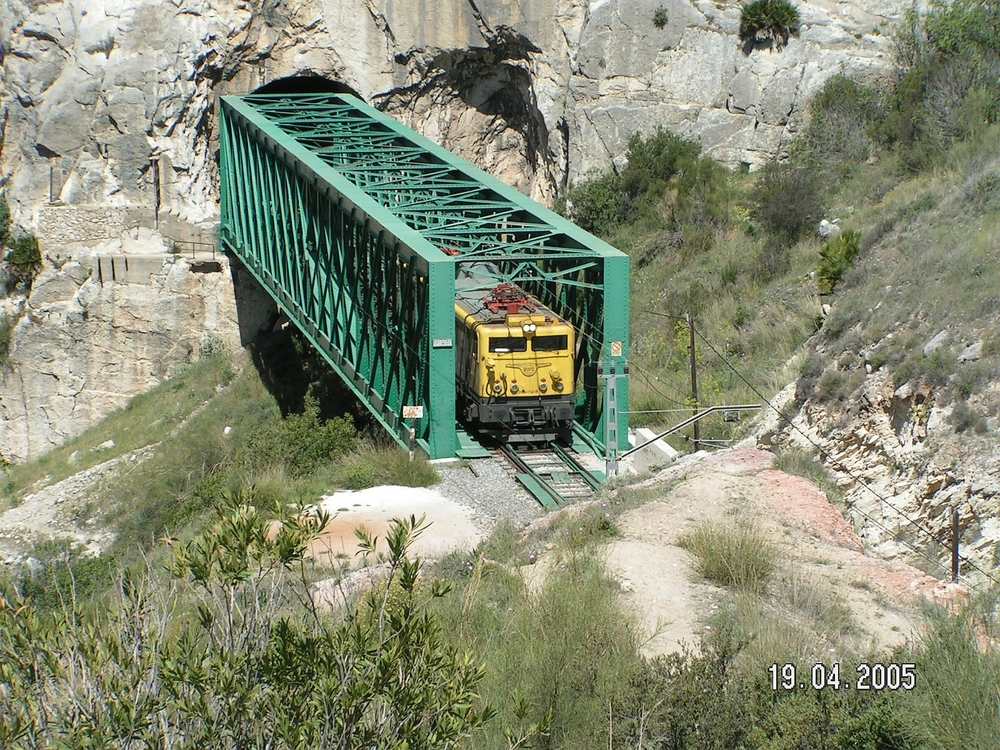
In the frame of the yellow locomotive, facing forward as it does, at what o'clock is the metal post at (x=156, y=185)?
The metal post is roughly at 5 o'clock from the yellow locomotive.

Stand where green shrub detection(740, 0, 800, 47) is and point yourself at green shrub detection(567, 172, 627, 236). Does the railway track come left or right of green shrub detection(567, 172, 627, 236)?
left

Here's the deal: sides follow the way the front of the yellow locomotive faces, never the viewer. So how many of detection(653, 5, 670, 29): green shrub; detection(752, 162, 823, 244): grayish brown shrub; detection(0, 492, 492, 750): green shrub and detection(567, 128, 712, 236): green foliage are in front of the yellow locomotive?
1

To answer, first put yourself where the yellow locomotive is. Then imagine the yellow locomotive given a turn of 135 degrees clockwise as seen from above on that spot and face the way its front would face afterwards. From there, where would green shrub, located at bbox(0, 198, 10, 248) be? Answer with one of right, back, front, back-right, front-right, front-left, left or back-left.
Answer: front

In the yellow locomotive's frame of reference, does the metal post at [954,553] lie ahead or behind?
ahead

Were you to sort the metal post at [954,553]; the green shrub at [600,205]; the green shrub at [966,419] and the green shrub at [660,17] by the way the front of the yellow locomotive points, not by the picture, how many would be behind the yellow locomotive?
2

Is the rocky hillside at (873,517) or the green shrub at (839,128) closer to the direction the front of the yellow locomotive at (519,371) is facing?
the rocky hillside

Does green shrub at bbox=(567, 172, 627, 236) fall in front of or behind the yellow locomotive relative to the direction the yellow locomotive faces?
behind

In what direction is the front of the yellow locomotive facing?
toward the camera

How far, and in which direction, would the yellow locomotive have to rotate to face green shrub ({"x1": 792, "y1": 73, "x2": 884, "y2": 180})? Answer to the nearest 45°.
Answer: approximately 135° to its left

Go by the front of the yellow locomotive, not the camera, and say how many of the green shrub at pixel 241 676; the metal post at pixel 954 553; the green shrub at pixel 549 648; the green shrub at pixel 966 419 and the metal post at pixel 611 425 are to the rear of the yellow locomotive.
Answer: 0

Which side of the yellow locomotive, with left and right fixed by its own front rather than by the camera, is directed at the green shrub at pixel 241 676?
front

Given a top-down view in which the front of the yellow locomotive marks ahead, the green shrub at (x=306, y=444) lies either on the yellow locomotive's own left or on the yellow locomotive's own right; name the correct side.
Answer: on the yellow locomotive's own right

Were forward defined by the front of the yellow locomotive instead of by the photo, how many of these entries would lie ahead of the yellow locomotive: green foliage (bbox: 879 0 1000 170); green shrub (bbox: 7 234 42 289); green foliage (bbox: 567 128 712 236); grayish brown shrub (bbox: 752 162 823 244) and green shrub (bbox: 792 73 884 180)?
0

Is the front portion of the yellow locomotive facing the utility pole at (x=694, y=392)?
no

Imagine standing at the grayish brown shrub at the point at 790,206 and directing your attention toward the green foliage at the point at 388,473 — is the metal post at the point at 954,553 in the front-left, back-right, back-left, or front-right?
front-left

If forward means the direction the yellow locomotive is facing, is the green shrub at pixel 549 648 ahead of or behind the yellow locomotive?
ahead

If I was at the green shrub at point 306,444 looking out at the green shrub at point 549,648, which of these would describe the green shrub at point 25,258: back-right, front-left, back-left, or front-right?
back-right

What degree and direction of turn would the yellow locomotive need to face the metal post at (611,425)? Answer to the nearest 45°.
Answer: approximately 45° to its left
